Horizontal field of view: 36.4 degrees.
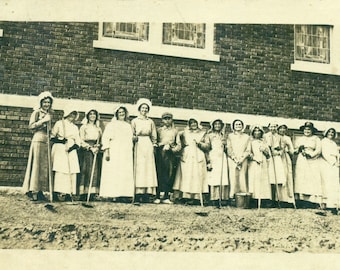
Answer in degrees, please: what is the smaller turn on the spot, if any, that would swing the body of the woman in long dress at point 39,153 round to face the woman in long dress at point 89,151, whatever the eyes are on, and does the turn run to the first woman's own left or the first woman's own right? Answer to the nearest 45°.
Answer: approximately 45° to the first woman's own left

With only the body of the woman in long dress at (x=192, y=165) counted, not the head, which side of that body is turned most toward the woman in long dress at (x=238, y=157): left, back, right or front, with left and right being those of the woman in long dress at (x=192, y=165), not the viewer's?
left

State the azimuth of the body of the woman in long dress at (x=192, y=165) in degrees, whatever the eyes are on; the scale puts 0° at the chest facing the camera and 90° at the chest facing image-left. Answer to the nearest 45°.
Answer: approximately 0°

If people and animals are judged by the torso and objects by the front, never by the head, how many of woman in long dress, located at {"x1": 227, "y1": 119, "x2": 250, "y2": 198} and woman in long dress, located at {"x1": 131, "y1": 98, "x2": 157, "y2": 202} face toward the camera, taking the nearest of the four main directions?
2

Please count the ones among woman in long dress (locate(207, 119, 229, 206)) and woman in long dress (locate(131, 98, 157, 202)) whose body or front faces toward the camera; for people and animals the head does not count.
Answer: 2

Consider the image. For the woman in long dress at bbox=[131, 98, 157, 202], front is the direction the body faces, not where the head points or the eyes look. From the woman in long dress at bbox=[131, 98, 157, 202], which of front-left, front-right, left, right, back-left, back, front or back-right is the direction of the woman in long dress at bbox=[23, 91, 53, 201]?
right

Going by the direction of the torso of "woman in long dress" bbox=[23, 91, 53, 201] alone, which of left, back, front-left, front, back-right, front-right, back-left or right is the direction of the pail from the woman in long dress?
front-left

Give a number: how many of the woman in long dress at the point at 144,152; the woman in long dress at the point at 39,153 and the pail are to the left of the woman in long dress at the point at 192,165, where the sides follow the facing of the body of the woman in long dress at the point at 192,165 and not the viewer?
1
